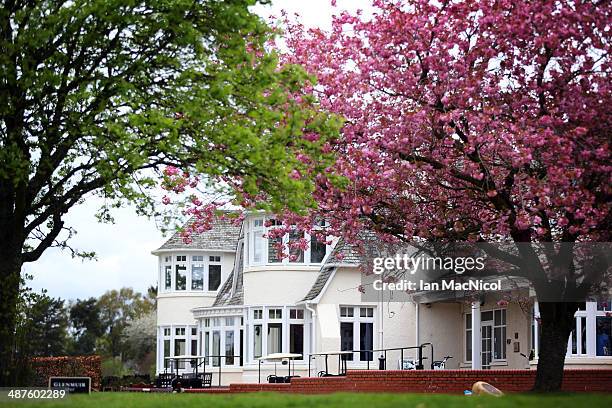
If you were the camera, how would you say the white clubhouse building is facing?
facing the viewer

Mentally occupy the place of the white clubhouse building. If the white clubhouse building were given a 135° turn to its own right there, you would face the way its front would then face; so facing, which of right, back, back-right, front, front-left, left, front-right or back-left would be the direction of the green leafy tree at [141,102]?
back-left

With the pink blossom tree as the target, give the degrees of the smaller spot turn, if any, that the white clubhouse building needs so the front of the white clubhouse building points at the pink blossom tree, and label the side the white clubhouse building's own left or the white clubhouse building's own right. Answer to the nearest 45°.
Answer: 0° — it already faces it

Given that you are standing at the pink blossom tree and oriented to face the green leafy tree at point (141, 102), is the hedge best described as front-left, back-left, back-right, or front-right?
front-right

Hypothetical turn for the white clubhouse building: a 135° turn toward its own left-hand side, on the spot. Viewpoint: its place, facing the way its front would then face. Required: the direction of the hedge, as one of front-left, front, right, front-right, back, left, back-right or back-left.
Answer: back
